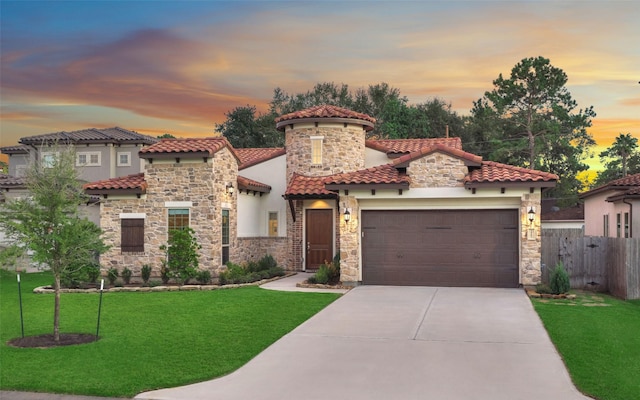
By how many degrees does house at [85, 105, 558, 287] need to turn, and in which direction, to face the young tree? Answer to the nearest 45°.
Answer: approximately 45° to its right

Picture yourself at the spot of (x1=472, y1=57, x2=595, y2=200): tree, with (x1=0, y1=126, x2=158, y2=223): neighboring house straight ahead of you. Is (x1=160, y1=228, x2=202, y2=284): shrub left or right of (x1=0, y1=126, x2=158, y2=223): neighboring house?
left

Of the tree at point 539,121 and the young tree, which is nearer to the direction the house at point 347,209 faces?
the young tree

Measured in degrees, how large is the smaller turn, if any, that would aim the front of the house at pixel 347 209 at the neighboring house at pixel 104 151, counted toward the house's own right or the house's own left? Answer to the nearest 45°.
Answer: approximately 135° to the house's own right

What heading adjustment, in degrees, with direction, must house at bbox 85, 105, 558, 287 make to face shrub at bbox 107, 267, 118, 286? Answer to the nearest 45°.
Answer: approximately 90° to its right

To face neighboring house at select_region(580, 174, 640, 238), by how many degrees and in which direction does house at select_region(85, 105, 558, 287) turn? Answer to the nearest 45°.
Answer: approximately 90° to its left

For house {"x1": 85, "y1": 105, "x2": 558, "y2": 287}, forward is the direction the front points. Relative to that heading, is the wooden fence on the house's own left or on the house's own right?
on the house's own left

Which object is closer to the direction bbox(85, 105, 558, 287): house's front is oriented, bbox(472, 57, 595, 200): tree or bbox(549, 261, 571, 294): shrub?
the shrub

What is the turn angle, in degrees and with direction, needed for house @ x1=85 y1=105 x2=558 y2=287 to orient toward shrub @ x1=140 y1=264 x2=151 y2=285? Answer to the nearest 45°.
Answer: approximately 90° to its right

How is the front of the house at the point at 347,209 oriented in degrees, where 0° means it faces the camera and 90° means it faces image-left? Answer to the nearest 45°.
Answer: approximately 0°

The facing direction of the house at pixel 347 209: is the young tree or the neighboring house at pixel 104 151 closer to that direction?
the young tree
